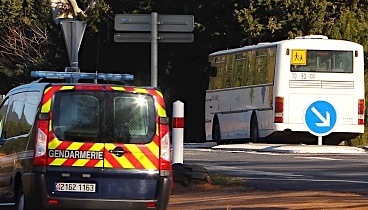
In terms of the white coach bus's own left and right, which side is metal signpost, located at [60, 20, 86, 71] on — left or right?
on its left

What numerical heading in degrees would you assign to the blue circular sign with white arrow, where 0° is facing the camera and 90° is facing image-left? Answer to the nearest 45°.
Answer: approximately 0°

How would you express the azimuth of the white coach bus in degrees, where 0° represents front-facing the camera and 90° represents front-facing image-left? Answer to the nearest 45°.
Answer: approximately 135°

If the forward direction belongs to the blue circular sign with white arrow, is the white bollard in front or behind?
in front
